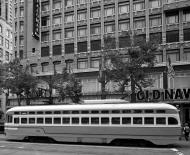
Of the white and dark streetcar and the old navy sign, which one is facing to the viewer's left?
the white and dark streetcar

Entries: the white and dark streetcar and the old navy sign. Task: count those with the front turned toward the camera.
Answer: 1

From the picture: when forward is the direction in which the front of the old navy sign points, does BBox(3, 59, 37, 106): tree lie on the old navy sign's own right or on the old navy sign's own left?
on the old navy sign's own right

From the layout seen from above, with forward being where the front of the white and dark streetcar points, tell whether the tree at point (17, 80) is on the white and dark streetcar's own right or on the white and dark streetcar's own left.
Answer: on the white and dark streetcar's own right

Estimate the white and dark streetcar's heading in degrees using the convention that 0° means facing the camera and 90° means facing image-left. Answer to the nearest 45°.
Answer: approximately 90°

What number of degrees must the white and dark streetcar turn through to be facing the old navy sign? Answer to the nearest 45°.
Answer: approximately 135° to its right

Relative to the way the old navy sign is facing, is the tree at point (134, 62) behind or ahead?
ahead

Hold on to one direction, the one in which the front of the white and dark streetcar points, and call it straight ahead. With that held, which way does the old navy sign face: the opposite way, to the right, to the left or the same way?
to the left

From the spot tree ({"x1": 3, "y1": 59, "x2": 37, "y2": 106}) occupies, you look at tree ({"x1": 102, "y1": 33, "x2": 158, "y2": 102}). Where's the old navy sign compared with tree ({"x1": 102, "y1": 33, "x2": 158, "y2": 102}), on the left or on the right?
left
